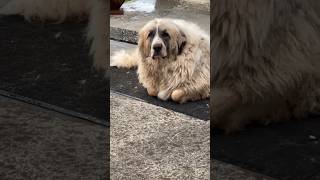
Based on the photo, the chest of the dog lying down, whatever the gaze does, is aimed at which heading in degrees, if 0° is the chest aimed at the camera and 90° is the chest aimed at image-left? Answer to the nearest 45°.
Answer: approximately 45°
